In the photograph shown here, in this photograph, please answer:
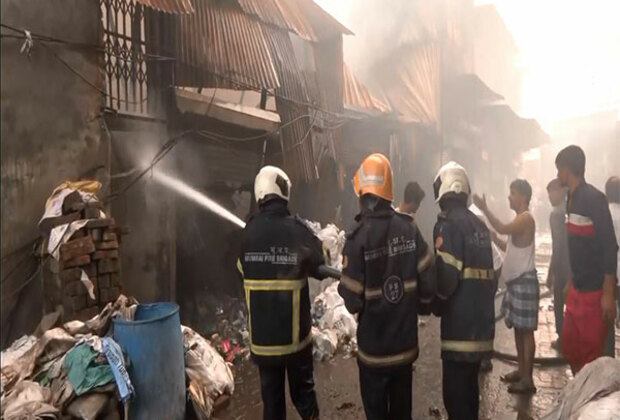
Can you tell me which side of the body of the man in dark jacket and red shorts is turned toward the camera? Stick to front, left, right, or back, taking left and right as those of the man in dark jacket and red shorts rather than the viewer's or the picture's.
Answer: left

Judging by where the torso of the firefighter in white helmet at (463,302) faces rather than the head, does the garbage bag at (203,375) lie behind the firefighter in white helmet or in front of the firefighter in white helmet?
in front

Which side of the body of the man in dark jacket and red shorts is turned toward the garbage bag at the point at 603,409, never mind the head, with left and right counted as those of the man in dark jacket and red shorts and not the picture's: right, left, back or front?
left

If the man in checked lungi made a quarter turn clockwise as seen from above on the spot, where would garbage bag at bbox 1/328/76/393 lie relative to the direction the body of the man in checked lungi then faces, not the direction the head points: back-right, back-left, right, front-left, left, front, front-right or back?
back-left

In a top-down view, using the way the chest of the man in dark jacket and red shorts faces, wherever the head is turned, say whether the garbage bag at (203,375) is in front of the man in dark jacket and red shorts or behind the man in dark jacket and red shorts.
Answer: in front

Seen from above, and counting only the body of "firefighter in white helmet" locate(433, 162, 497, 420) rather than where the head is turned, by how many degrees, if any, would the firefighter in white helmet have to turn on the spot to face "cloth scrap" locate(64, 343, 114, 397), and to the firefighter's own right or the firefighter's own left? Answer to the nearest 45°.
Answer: approximately 45° to the firefighter's own left

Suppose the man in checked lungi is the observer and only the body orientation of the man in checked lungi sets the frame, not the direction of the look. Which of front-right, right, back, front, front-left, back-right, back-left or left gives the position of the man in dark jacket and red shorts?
back-left

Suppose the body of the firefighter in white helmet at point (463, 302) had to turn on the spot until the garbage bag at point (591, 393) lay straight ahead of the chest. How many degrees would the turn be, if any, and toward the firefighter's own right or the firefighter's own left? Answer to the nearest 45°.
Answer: approximately 135° to the firefighter's own right

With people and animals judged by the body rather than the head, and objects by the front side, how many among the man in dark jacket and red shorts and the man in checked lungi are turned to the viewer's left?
2

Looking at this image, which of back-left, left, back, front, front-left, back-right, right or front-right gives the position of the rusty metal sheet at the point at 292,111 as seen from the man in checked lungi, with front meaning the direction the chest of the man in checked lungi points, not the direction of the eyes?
front-right

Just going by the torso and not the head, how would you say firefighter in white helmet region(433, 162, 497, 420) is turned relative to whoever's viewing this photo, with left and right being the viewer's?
facing away from the viewer and to the left of the viewer

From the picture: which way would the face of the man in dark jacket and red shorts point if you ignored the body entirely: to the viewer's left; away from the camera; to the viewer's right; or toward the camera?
to the viewer's left

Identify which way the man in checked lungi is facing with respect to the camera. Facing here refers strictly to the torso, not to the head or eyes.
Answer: to the viewer's left

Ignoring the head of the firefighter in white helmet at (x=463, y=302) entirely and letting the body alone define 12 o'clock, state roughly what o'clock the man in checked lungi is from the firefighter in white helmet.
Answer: The man in checked lungi is roughly at 2 o'clock from the firefighter in white helmet.

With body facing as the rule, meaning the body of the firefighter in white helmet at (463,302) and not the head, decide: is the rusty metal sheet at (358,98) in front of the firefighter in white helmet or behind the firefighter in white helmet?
in front
